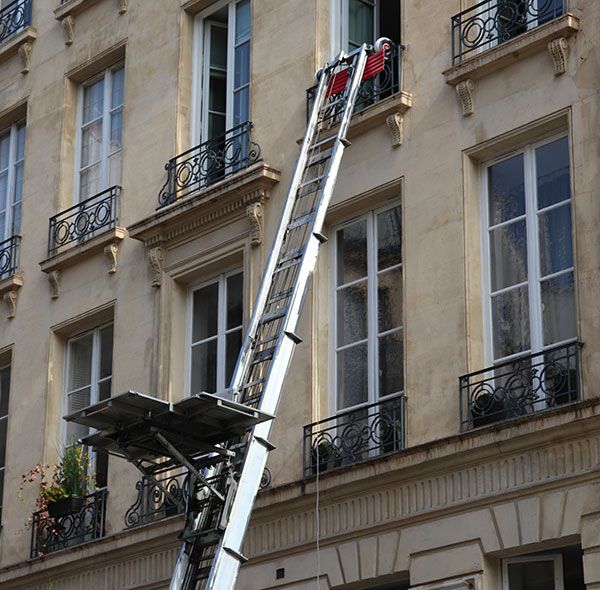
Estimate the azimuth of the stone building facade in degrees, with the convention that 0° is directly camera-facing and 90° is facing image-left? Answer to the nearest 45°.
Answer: approximately 45°
